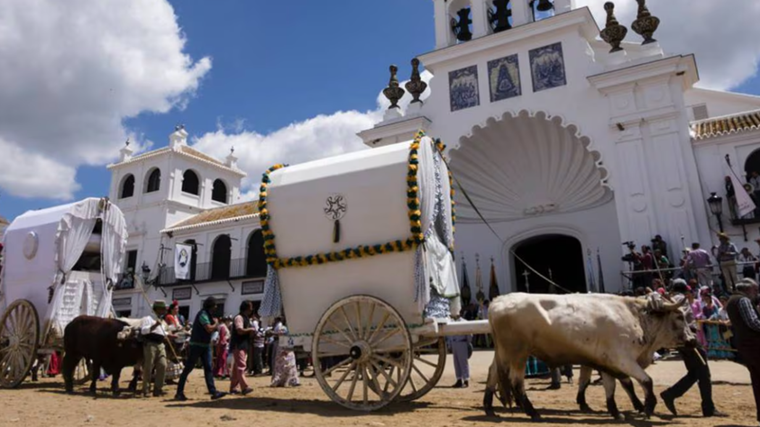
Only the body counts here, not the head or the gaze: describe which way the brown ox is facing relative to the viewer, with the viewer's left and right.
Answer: facing to the right of the viewer

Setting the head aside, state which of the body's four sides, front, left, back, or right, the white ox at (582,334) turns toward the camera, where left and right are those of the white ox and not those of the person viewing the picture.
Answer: right

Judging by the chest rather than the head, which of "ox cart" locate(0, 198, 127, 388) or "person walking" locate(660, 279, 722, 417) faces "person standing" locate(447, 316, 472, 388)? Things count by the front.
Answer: the ox cart

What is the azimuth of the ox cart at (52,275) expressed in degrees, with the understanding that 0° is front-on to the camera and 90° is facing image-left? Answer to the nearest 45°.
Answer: approximately 315°

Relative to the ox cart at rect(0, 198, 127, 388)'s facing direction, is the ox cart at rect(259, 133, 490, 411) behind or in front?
in front

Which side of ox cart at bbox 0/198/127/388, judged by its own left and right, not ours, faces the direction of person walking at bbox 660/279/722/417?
front

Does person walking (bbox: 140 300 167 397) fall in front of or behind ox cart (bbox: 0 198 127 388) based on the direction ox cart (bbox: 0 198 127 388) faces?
in front

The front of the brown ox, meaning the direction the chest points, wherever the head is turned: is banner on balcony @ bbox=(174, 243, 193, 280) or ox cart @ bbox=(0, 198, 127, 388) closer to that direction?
the banner on balcony
